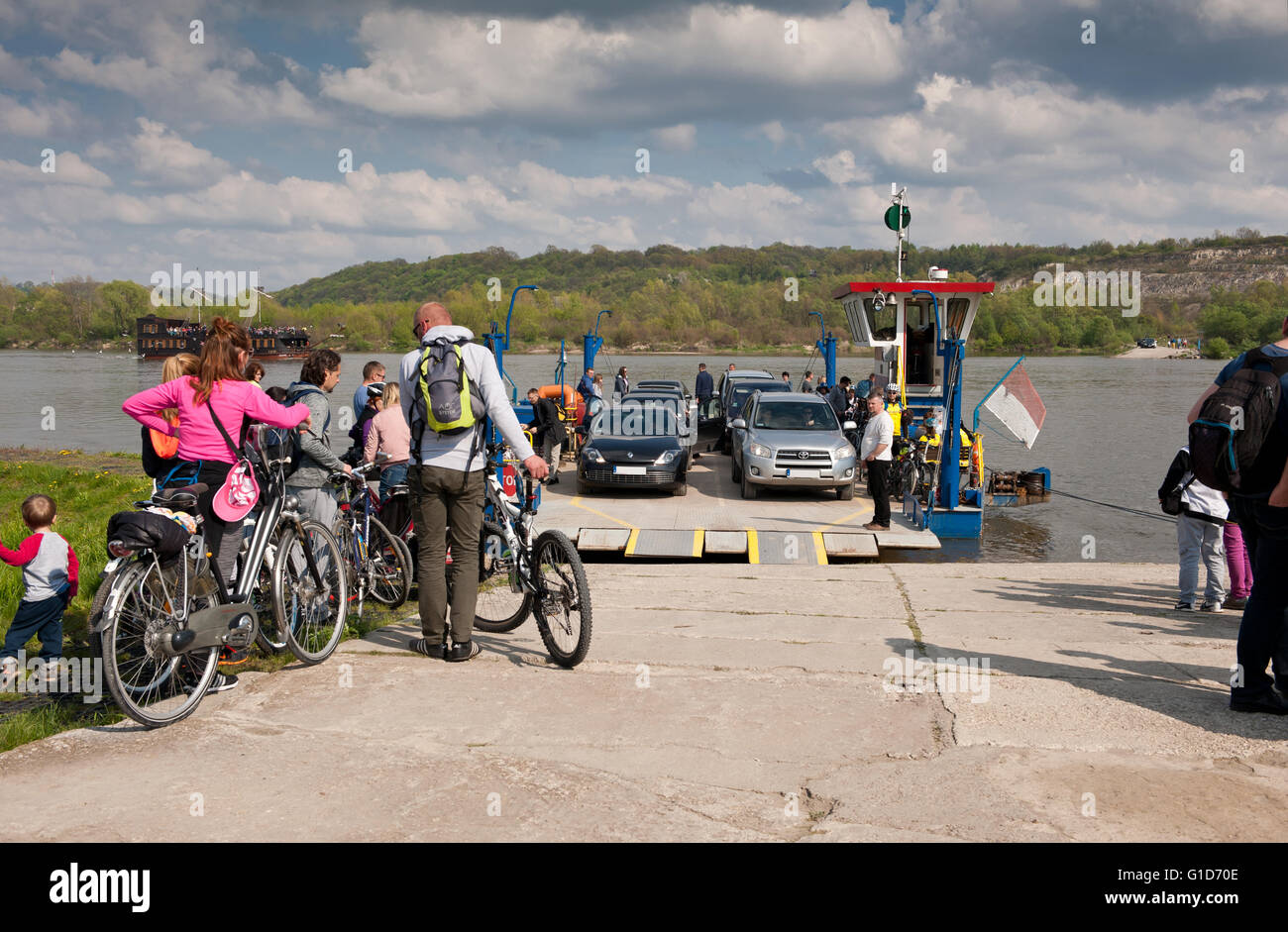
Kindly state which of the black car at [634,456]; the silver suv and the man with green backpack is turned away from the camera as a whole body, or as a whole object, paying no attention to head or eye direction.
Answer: the man with green backpack

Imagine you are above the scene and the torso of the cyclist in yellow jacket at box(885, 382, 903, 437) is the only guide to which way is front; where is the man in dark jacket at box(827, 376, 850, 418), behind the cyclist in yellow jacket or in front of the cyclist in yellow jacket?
behind

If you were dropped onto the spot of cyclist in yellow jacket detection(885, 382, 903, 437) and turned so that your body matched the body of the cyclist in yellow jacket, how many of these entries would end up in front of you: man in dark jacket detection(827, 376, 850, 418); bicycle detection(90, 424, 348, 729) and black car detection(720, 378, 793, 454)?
1

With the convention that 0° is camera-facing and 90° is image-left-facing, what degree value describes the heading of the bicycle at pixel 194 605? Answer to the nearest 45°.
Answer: approximately 225°

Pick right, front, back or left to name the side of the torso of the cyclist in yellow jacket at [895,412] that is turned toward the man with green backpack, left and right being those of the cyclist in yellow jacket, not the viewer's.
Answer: front

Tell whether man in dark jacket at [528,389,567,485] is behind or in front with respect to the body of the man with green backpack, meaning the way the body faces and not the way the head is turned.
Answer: in front

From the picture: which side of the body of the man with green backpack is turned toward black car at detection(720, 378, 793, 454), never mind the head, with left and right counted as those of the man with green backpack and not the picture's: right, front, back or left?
front

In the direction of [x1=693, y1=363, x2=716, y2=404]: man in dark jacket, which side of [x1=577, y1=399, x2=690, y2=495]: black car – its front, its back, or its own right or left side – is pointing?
back

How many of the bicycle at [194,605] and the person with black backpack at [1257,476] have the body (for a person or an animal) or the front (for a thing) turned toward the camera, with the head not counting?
0

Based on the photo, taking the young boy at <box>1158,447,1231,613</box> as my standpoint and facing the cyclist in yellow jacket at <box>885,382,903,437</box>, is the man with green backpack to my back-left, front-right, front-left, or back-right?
back-left
